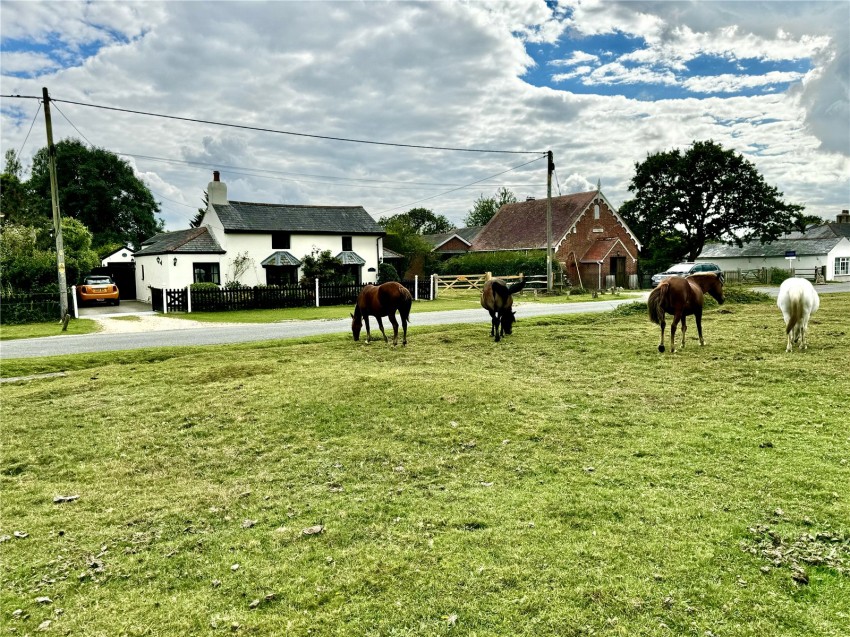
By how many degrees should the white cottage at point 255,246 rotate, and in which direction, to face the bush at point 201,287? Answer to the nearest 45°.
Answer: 0° — it already faces it

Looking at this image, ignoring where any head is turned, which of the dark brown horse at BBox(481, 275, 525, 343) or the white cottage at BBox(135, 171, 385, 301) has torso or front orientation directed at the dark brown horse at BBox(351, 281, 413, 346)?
the white cottage

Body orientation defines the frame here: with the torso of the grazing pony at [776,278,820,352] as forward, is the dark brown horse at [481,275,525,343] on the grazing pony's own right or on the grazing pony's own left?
on the grazing pony's own left

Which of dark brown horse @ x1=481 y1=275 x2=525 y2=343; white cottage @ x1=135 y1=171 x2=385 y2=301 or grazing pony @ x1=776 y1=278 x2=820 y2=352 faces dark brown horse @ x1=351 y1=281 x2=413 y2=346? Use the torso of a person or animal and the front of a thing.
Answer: the white cottage

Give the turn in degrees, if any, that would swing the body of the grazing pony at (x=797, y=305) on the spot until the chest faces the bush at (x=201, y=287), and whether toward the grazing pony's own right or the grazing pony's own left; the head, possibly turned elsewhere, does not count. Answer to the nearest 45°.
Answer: approximately 90° to the grazing pony's own left

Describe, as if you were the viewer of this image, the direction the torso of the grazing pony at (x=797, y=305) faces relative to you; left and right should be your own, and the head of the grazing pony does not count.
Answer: facing away from the viewer

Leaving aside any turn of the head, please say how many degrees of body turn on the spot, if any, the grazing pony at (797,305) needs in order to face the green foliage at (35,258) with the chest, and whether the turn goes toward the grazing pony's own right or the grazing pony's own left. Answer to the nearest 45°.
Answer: approximately 90° to the grazing pony's own left

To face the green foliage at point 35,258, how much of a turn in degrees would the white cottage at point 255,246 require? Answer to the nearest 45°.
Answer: approximately 45° to its right
